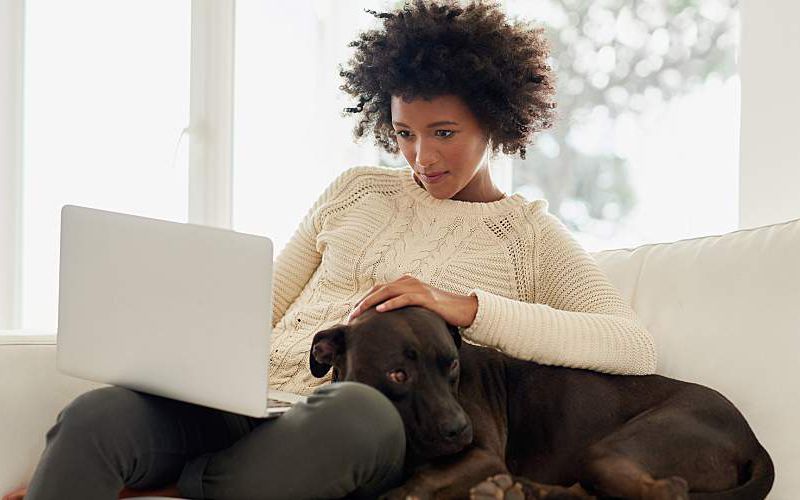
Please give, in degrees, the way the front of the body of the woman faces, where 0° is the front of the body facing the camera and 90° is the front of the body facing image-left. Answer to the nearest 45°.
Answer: approximately 45°

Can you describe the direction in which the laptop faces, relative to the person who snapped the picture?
facing away from the viewer and to the right of the viewer
